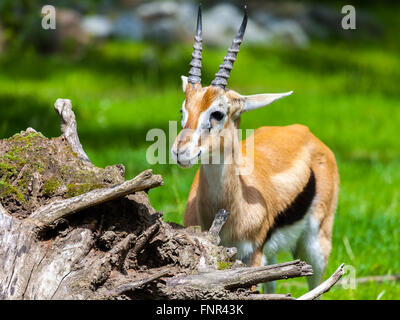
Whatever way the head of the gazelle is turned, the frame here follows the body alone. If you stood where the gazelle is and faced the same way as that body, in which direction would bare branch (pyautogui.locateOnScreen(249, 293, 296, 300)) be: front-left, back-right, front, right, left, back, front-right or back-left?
front-left

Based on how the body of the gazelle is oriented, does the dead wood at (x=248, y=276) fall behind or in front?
in front

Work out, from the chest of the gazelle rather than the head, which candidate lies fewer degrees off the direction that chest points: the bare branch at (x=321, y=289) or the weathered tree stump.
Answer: the weathered tree stump

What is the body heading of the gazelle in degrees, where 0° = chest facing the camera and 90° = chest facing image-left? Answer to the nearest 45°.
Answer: approximately 45°

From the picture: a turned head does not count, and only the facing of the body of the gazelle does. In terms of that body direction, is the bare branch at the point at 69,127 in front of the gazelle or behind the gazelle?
in front

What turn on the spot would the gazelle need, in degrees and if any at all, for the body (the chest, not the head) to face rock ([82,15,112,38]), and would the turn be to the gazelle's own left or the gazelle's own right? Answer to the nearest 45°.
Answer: approximately 135° to the gazelle's own right

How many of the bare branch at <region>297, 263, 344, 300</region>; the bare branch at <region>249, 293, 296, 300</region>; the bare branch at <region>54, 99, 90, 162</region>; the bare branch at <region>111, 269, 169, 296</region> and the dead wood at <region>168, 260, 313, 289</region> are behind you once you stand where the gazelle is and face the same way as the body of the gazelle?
0

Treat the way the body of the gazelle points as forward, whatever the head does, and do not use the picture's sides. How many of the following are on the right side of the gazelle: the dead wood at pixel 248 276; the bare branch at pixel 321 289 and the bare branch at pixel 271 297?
0

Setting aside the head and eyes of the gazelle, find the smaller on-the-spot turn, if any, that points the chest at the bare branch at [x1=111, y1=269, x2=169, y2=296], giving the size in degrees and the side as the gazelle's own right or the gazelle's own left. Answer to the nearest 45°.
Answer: approximately 45° to the gazelle's own left

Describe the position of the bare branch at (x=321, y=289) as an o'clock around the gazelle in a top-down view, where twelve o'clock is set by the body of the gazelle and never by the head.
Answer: The bare branch is roughly at 10 o'clock from the gazelle.

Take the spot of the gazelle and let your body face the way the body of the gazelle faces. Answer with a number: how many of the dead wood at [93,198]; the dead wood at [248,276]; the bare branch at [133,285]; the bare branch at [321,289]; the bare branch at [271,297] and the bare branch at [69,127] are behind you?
0

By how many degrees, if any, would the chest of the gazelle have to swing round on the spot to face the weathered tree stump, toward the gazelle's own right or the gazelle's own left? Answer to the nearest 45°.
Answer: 0° — it already faces it
